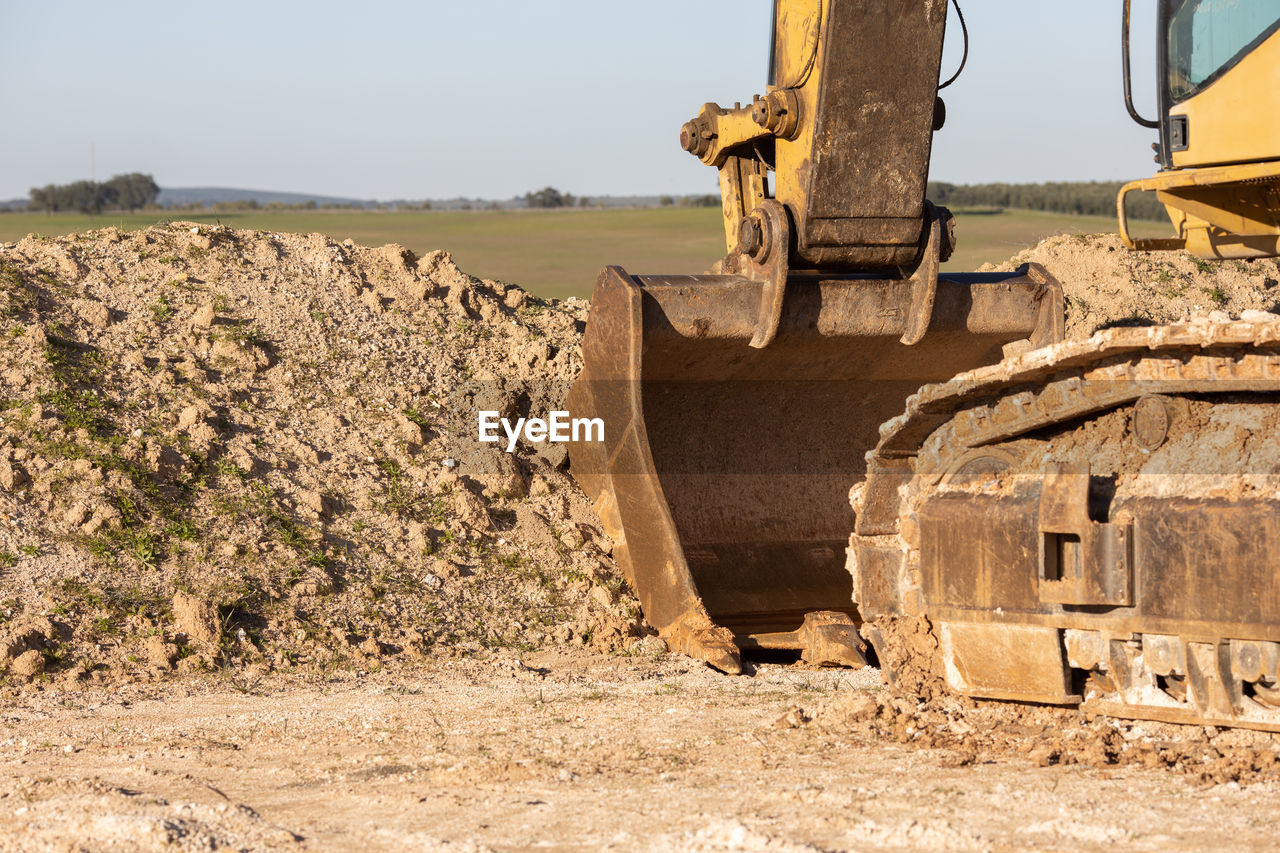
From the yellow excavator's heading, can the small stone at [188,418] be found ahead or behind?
ahead

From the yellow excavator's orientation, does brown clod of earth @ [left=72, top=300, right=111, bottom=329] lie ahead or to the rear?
ahead

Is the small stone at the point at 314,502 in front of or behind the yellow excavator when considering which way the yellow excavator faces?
in front

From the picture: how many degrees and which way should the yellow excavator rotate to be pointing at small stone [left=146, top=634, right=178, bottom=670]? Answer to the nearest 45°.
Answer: approximately 45° to its left

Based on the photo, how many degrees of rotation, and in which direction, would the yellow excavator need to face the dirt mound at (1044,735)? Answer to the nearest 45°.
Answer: approximately 135° to its left

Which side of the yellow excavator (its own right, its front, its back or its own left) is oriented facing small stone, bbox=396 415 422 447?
front

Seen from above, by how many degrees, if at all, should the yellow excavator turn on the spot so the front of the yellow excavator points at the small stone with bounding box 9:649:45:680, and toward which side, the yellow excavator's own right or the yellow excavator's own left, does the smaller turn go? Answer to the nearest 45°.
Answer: approximately 45° to the yellow excavator's own left

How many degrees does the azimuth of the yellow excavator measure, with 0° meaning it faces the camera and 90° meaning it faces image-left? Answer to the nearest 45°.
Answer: approximately 135°
